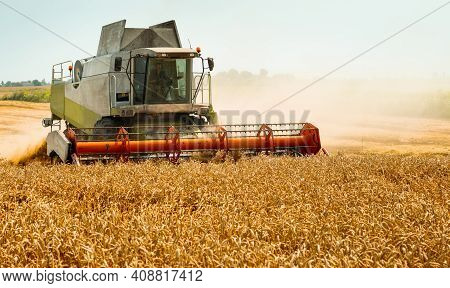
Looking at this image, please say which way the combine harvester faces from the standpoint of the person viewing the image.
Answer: facing the viewer and to the right of the viewer
